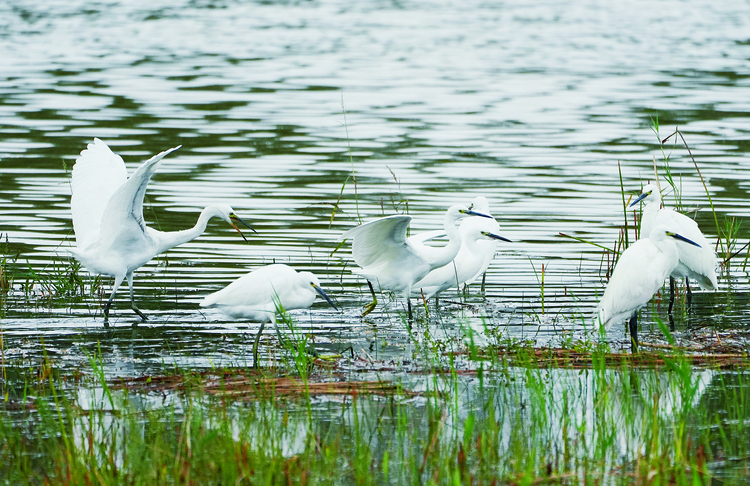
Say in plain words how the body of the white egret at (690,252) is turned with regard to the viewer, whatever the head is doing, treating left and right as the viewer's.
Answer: facing to the left of the viewer

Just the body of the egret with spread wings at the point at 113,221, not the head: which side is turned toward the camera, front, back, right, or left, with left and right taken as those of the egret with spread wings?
right

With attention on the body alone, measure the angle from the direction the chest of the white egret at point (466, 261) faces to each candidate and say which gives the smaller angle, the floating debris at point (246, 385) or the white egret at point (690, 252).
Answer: the white egret

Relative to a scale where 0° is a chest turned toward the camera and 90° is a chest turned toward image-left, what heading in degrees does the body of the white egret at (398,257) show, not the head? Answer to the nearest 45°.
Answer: approximately 270°

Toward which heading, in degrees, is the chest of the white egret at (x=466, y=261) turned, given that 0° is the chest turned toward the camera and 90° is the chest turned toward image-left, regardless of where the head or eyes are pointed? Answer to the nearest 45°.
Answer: approximately 270°

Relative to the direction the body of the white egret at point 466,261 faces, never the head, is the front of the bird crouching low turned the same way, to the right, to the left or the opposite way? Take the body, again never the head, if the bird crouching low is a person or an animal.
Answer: the same way

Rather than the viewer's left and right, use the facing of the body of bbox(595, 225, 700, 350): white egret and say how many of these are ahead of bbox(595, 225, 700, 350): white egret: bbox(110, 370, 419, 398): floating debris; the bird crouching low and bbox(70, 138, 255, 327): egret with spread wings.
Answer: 0

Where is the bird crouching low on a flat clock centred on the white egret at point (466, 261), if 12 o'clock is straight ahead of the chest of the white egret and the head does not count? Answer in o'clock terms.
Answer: The bird crouching low is roughly at 4 o'clock from the white egret.

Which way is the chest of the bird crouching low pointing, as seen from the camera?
to the viewer's right

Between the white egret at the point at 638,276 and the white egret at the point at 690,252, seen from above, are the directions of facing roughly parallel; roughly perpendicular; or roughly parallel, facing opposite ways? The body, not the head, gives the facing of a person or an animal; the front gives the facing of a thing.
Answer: roughly parallel, facing opposite ways

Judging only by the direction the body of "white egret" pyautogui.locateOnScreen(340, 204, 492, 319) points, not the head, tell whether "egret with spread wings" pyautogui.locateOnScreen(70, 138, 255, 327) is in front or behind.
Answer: behind

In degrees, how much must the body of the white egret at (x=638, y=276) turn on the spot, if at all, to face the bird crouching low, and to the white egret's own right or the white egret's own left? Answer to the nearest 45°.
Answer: approximately 180°

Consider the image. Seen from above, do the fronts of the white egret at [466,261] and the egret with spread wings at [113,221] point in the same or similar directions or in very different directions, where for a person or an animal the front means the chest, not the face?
same or similar directions

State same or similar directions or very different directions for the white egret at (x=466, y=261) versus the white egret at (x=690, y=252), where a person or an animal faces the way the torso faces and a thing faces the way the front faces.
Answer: very different directions

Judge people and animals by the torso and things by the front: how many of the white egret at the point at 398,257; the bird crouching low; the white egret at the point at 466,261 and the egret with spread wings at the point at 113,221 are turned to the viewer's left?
0

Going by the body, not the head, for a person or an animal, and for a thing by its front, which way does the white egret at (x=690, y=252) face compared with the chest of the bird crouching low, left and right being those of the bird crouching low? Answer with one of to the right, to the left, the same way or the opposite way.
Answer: the opposite way

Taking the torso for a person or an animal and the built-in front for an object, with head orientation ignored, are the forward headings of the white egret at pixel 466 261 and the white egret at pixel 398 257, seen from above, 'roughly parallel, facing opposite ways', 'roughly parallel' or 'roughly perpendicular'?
roughly parallel

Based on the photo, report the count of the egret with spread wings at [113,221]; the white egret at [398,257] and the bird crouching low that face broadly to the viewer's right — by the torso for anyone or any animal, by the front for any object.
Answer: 3

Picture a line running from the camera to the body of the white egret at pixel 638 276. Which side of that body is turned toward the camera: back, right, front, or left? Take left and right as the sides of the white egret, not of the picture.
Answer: right

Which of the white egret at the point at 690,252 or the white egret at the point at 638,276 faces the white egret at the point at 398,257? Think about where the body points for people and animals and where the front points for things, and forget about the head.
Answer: the white egret at the point at 690,252
